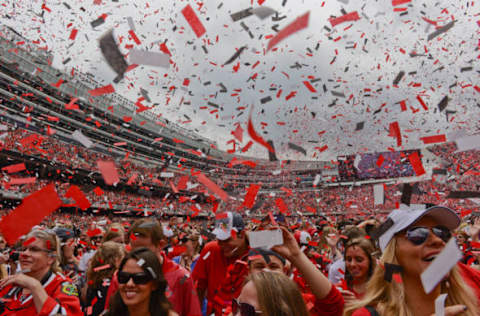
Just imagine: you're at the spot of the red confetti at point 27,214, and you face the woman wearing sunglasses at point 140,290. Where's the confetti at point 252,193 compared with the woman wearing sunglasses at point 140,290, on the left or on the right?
left

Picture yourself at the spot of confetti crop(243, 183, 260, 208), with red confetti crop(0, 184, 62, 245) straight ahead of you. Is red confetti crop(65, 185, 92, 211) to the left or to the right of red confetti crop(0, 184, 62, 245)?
right

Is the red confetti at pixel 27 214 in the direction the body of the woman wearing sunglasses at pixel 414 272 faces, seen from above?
no

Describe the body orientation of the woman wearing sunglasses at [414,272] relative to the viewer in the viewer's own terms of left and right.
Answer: facing the viewer and to the right of the viewer

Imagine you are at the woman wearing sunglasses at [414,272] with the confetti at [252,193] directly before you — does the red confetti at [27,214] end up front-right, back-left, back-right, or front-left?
front-left

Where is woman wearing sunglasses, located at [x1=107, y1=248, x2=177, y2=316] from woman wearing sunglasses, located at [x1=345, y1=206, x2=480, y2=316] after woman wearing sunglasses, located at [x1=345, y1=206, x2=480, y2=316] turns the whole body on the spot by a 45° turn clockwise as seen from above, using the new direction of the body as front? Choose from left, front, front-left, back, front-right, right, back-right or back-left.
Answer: right

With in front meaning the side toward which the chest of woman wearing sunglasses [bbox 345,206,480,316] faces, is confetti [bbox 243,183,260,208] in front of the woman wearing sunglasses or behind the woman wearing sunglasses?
behind

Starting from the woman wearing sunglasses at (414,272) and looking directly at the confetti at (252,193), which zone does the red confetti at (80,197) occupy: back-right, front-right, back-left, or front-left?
front-left

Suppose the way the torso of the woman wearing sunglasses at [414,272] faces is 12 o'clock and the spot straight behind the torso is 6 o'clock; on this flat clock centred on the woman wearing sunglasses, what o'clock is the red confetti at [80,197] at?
The red confetti is roughly at 5 o'clock from the woman wearing sunglasses.
